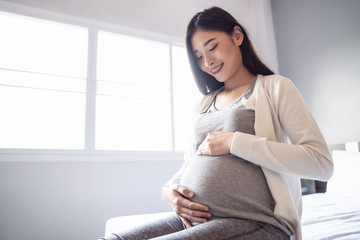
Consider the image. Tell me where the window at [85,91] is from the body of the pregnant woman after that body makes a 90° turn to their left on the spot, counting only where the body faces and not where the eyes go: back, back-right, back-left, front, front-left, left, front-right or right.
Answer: back

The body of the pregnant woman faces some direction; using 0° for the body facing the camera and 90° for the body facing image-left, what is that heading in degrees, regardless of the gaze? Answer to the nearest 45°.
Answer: approximately 45°

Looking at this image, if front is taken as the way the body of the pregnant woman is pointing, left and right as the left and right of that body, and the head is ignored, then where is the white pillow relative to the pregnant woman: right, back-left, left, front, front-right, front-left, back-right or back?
back

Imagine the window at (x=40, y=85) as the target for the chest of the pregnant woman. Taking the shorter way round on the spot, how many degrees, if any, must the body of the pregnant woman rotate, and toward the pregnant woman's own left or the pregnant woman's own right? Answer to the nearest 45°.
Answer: approximately 90° to the pregnant woman's own right

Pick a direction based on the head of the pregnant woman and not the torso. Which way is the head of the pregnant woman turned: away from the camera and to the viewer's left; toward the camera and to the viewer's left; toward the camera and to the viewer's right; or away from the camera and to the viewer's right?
toward the camera and to the viewer's left

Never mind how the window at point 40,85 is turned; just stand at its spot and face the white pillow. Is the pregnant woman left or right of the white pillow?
right
